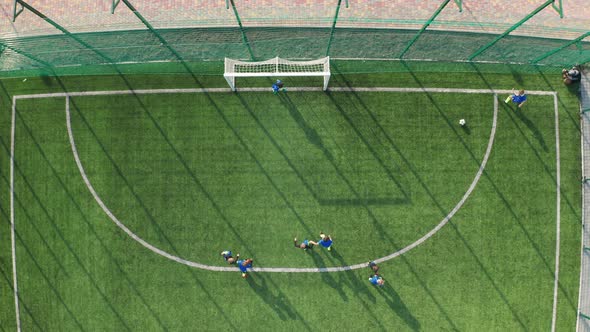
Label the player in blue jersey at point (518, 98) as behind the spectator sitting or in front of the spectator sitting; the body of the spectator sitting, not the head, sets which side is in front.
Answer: in front

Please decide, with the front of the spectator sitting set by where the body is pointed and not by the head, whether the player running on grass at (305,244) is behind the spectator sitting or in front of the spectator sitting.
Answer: in front

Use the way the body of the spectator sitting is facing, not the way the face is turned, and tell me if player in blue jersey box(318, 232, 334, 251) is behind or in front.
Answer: in front

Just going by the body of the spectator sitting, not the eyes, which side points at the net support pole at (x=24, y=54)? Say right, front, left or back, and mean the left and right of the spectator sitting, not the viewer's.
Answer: front

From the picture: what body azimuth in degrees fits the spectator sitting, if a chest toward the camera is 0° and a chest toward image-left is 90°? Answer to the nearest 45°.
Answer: approximately 45°

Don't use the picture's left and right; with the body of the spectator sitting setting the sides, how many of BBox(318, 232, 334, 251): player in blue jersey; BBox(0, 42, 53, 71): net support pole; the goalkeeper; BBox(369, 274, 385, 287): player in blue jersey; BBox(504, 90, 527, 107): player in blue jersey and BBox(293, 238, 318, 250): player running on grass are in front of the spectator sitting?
6
